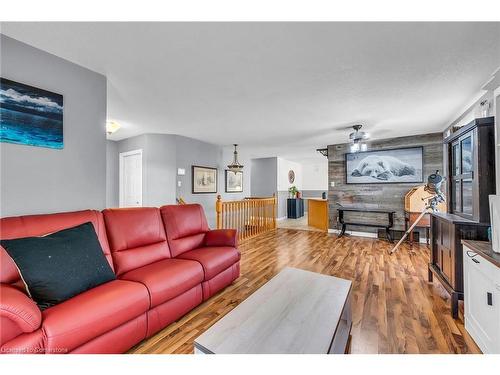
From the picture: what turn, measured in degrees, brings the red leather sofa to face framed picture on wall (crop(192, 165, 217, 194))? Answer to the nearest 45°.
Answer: approximately 90° to its left

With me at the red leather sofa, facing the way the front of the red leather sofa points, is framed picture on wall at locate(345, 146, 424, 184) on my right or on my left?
on my left

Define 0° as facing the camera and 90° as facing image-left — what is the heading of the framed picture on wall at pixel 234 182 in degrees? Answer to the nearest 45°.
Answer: approximately 0°

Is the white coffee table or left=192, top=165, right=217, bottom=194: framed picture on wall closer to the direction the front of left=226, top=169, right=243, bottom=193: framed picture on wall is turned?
the white coffee table

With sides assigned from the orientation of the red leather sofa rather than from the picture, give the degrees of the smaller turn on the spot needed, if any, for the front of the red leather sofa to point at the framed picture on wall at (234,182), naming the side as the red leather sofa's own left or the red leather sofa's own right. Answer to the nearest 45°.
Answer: approximately 90° to the red leather sofa's own left

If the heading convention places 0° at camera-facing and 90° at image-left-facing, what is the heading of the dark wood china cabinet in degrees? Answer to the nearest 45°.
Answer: approximately 45°

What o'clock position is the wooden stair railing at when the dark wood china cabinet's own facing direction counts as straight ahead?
The wooden stair railing is roughly at 2 o'clock from the dark wood china cabinet.

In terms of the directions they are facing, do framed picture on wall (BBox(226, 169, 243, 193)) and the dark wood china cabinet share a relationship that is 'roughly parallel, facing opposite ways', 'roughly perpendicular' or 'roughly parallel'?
roughly perpendicular
